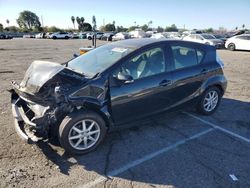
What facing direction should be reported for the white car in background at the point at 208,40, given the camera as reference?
facing the viewer and to the right of the viewer

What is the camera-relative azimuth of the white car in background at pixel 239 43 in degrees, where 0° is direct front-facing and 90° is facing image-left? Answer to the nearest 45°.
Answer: approximately 90°

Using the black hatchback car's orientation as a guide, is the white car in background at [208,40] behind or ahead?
behind

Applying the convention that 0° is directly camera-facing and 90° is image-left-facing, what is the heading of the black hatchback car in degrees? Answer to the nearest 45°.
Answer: approximately 45°
